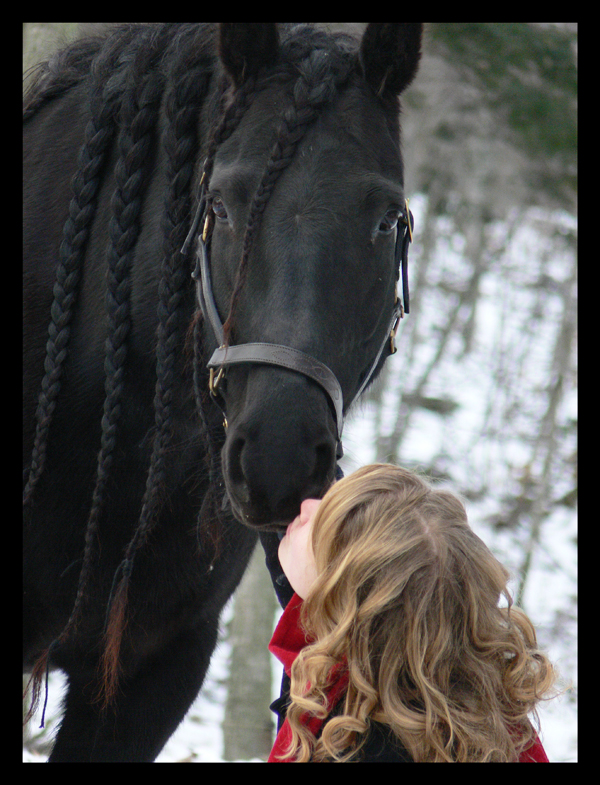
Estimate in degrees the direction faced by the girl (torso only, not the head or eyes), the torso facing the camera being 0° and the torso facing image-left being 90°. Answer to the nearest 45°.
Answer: approximately 135°

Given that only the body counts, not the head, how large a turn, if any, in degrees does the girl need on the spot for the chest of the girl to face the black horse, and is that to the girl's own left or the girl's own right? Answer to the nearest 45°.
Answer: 0° — they already face it

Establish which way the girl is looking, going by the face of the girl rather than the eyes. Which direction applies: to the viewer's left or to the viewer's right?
to the viewer's left

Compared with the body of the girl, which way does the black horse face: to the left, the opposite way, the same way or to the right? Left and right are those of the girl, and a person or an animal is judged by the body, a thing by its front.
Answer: the opposite way

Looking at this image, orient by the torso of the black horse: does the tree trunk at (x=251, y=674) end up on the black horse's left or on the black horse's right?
on the black horse's left
